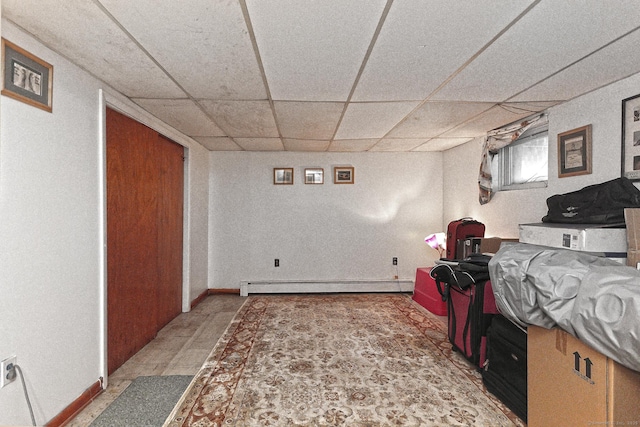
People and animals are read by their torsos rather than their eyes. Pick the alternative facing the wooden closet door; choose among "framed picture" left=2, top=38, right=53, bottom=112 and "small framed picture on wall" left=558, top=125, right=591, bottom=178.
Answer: the small framed picture on wall

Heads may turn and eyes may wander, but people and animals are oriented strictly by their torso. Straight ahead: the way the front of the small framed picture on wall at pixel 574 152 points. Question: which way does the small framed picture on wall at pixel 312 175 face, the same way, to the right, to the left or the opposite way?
to the left

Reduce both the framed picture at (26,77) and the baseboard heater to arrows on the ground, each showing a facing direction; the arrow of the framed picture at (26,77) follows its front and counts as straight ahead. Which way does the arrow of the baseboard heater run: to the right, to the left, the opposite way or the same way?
to the right

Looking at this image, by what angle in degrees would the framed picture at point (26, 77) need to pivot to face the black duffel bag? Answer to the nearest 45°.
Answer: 0° — it already faces it

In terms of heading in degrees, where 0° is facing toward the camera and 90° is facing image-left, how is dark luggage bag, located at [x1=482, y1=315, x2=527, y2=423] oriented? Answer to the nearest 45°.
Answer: approximately 45°

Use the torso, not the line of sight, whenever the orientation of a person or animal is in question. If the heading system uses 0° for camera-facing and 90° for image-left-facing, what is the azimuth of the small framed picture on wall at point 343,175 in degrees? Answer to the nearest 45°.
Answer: approximately 0°

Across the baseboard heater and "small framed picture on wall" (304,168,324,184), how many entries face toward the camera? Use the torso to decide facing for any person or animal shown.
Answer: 2

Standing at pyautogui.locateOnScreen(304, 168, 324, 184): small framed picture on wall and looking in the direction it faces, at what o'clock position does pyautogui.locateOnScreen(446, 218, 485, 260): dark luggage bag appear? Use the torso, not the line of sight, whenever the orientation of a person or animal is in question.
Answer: The dark luggage bag is roughly at 10 o'clock from the small framed picture on wall.
